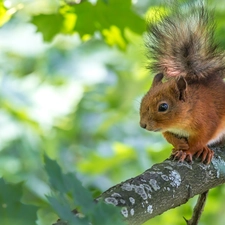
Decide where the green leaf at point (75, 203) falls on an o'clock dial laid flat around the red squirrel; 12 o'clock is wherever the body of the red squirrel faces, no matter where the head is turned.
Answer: The green leaf is roughly at 11 o'clock from the red squirrel.

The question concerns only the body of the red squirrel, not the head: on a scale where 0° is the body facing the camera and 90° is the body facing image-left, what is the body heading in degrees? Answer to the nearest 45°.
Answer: approximately 45°

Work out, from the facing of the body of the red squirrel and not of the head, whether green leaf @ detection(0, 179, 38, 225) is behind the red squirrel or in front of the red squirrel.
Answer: in front

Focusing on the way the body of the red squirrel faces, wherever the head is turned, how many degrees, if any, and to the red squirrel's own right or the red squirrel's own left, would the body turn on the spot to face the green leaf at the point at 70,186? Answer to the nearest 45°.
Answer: approximately 45° to the red squirrel's own left
